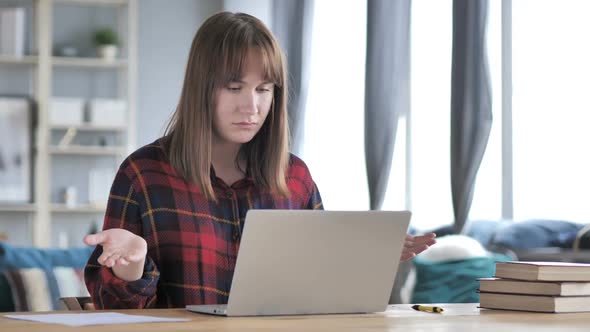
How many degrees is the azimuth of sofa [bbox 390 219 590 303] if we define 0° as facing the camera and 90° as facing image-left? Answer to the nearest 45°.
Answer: approximately 0°

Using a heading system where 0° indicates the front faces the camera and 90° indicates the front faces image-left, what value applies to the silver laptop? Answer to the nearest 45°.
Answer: approximately 135°

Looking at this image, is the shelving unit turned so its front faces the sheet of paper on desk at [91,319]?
yes

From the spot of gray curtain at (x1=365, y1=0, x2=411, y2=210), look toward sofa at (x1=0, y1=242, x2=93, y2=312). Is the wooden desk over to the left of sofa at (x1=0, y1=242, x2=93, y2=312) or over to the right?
left

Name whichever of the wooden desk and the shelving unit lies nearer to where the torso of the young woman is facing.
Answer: the wooden desk

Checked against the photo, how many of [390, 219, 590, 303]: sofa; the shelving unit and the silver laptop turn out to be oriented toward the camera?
2

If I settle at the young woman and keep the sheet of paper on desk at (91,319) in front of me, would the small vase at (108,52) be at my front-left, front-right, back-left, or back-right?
back-right

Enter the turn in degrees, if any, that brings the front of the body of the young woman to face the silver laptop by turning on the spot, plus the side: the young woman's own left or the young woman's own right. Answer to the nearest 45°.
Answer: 0° — they already face it

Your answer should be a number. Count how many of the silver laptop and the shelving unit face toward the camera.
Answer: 1

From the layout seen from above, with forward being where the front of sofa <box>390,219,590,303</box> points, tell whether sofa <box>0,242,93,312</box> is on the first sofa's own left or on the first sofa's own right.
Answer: on the first sofa's own right
